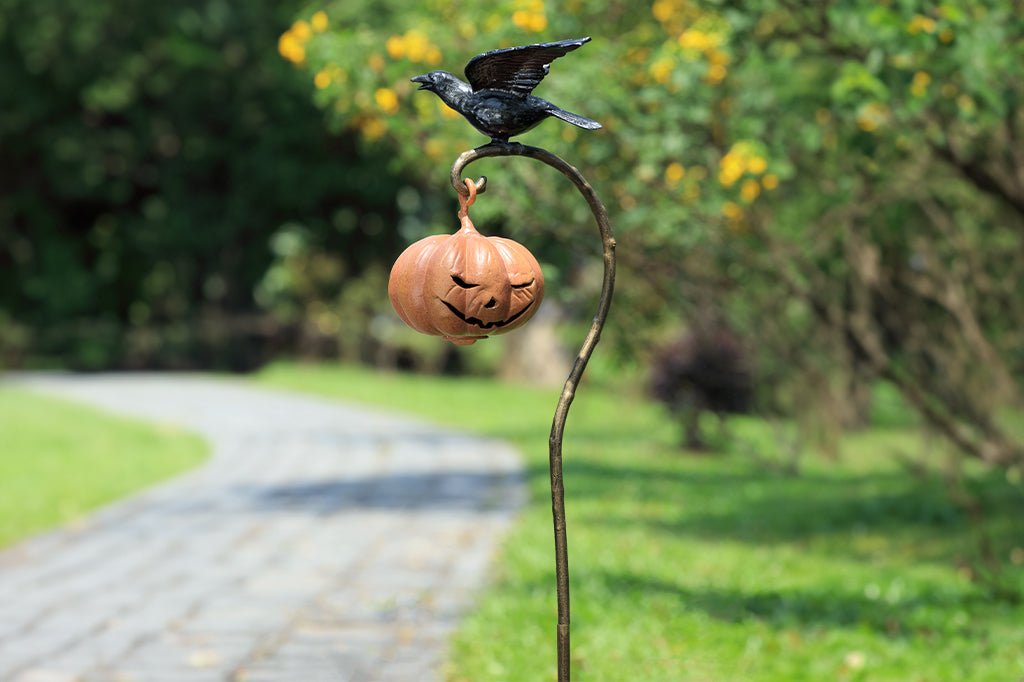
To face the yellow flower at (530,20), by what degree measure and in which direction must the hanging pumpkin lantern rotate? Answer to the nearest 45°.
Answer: approximately 135° to its left

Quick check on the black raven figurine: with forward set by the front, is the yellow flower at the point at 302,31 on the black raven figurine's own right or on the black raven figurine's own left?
on the black raven figurine's own right

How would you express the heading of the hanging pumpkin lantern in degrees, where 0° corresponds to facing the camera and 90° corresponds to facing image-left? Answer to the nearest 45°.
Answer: approximately 315°

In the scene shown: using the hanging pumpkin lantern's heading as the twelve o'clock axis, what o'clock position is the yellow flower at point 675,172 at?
The yellow flower is roughly at 8 o'clock from the hanging pumpkin lantern.

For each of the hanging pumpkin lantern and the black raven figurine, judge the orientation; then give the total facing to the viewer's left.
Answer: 1

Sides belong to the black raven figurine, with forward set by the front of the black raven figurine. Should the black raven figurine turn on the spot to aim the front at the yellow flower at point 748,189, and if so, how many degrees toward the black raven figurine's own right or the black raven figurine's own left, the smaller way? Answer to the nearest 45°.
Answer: approximately 90° to the black raven figurine's own right

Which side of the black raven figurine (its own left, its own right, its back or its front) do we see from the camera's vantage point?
left

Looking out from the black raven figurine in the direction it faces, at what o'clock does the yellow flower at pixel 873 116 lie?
The yellow flower is roughly at 4 o'clock from the black raven figurine.
